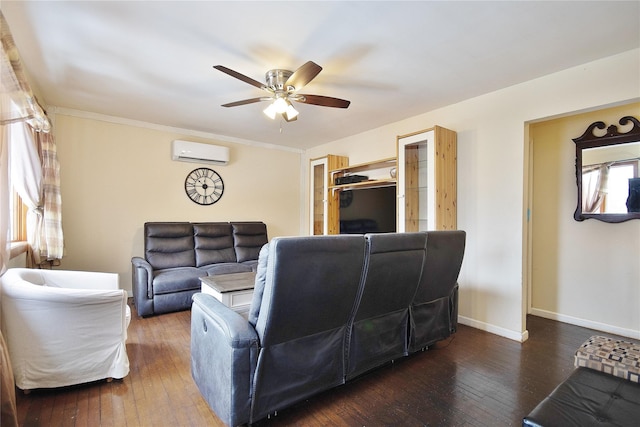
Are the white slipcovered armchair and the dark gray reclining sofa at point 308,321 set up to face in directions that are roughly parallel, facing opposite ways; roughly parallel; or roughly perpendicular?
roughly perpendicular

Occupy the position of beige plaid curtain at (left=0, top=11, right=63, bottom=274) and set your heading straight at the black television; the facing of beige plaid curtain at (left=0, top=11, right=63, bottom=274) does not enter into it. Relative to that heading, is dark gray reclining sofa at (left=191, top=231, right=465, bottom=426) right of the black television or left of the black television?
right

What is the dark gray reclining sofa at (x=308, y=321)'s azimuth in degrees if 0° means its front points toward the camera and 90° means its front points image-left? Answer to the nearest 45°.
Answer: approximately 135°

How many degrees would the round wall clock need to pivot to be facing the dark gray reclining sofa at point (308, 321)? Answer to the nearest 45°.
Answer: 0° — it already faces it

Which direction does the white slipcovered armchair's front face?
to the viewer's right

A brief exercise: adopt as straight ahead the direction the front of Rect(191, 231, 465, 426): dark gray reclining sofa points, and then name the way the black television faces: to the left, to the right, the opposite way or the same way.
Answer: to the left

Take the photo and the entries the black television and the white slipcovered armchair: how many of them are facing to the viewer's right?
1

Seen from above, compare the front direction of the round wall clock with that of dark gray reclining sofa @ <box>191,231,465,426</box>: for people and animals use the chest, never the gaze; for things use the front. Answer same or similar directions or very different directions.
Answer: very different directions
